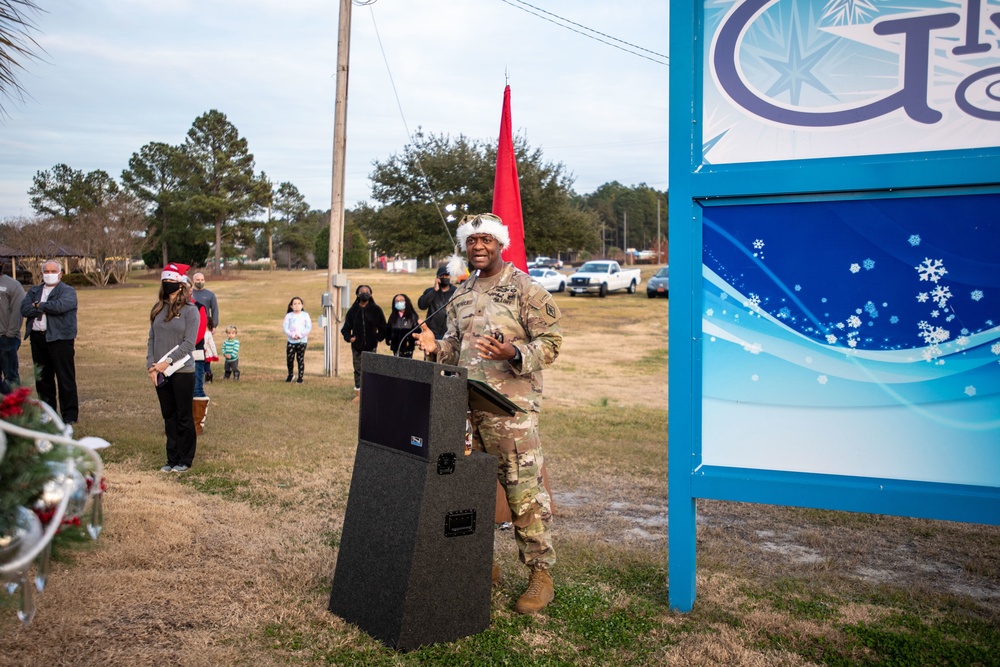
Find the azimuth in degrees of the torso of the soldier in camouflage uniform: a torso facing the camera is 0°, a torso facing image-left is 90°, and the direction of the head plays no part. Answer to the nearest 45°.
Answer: approximately 45°

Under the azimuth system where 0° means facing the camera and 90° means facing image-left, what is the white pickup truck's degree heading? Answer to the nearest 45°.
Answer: approximately 45°

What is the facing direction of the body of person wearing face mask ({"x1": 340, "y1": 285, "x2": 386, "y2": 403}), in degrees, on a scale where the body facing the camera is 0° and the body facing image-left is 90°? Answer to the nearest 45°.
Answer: approximately 0°

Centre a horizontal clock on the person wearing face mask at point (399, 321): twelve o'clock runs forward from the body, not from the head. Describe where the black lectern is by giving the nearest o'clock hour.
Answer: The black lectern is roughly at 12 o'clock from the person wearing face mask.

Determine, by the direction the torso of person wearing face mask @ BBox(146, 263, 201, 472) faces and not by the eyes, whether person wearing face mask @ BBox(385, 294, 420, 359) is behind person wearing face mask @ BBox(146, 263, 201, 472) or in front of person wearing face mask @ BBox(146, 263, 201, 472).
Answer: behind

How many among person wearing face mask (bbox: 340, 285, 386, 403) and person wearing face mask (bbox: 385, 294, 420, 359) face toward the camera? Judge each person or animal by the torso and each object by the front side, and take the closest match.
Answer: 2
